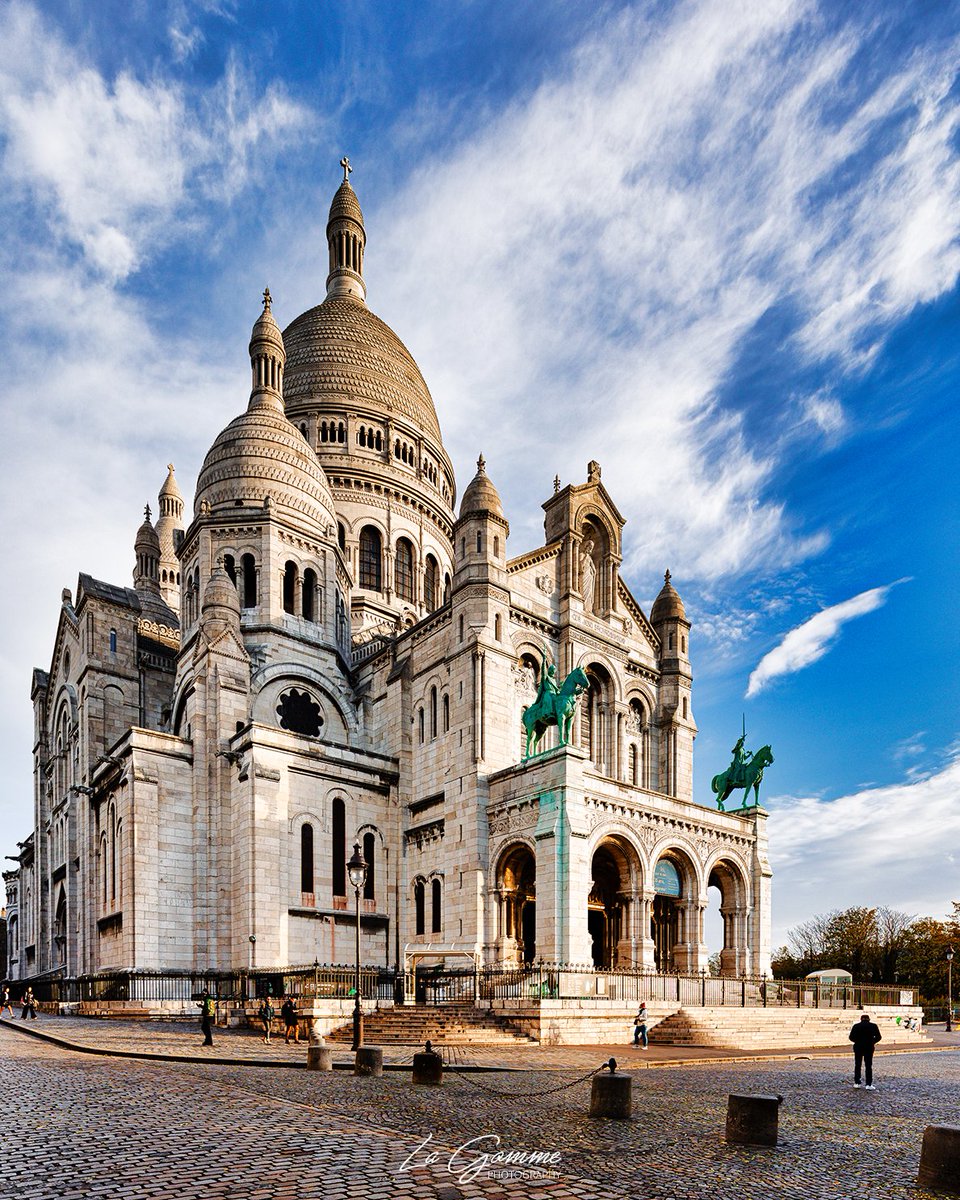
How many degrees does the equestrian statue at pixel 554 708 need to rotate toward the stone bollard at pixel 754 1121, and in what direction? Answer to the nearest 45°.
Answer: approximately 45° to its right

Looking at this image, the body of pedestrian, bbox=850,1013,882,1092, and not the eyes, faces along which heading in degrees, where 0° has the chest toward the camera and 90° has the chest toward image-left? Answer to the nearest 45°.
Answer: approximately 180°

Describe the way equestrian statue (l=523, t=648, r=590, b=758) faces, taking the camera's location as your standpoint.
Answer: facing the viewer and to the right of the viewer

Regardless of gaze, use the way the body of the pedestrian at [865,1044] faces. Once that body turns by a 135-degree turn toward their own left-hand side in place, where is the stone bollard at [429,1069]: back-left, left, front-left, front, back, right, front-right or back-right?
front

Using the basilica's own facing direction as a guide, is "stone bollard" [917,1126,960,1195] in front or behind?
in front

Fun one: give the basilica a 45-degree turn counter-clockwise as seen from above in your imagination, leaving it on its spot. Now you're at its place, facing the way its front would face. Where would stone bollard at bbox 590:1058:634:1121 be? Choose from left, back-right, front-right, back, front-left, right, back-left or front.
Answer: right

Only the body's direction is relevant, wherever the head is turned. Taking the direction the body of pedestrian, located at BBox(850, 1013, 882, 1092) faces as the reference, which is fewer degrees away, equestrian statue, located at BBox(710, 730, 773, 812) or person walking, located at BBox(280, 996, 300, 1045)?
the equestrian statue

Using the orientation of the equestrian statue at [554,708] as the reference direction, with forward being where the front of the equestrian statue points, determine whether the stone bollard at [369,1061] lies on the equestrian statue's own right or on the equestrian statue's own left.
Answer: on the equestrian statue's own right

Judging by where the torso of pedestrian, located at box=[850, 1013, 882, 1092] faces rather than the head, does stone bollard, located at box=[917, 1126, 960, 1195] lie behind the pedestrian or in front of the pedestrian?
behind
